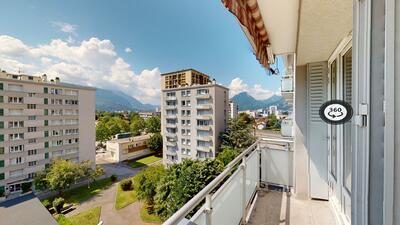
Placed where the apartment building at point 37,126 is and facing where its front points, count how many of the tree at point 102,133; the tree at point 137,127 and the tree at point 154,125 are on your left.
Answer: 3

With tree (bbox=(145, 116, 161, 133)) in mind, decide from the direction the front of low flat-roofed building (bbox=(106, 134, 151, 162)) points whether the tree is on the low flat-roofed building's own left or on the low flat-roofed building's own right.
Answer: on the low flat-roofed building's own left

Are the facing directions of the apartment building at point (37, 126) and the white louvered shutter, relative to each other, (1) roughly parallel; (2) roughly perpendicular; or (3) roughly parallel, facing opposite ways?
roughly perpendicular
